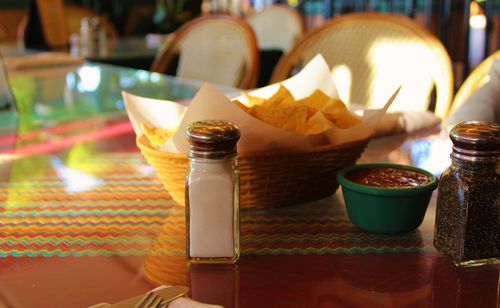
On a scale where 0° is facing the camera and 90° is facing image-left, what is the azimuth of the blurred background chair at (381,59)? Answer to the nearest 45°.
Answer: approximately 45°

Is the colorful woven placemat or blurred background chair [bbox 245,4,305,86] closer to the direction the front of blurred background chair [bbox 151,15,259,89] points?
the colorful woven placemat

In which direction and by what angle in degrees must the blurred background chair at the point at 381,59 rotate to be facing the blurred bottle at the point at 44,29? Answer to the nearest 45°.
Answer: approximately 90° to its right

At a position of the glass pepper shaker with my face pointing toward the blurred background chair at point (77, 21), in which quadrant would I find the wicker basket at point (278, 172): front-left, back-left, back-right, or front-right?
front-left

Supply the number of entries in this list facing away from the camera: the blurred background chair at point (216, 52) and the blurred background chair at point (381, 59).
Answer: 0

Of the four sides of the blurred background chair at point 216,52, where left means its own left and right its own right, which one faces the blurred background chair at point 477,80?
left

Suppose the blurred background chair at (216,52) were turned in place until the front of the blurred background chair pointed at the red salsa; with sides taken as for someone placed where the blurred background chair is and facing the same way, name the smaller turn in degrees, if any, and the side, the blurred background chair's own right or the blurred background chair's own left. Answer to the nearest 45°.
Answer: approximately 45° to the blurred background chair's own left

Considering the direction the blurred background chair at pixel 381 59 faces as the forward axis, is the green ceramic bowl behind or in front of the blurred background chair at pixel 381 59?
in front

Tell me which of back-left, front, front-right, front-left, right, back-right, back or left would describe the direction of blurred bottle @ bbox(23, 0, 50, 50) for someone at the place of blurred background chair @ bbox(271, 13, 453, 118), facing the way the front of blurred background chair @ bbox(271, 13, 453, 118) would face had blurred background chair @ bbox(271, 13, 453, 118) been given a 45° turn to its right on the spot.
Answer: front-right

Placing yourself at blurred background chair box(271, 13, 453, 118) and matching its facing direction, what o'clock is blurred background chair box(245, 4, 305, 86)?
blurred background chair box(245, 4, 305, 86) is roughly at 4 o'clock from blurred background chair box(271, 13, 453, 118).

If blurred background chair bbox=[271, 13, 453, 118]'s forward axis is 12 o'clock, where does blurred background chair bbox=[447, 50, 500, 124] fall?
blurred background chair bbox=[447, 50, 500, 124] is roughly at 10 o'clock from blurred background chair bbox=[271, 13, 453, 118].

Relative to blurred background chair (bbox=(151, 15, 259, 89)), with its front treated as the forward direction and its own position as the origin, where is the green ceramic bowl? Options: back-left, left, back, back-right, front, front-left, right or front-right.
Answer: front-left

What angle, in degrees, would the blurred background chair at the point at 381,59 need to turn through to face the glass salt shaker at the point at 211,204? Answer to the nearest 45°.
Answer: approximately 45° to its left

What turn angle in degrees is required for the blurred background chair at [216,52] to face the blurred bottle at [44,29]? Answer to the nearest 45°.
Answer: approximately 90° to its right

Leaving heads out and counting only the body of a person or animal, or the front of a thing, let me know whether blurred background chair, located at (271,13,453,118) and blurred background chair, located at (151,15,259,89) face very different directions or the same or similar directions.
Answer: same or similar directions

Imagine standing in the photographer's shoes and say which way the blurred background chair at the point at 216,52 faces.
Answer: facing the viewer and to the left of the viewer

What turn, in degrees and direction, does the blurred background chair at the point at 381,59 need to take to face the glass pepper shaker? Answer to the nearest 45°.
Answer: approximately 45° to its left
